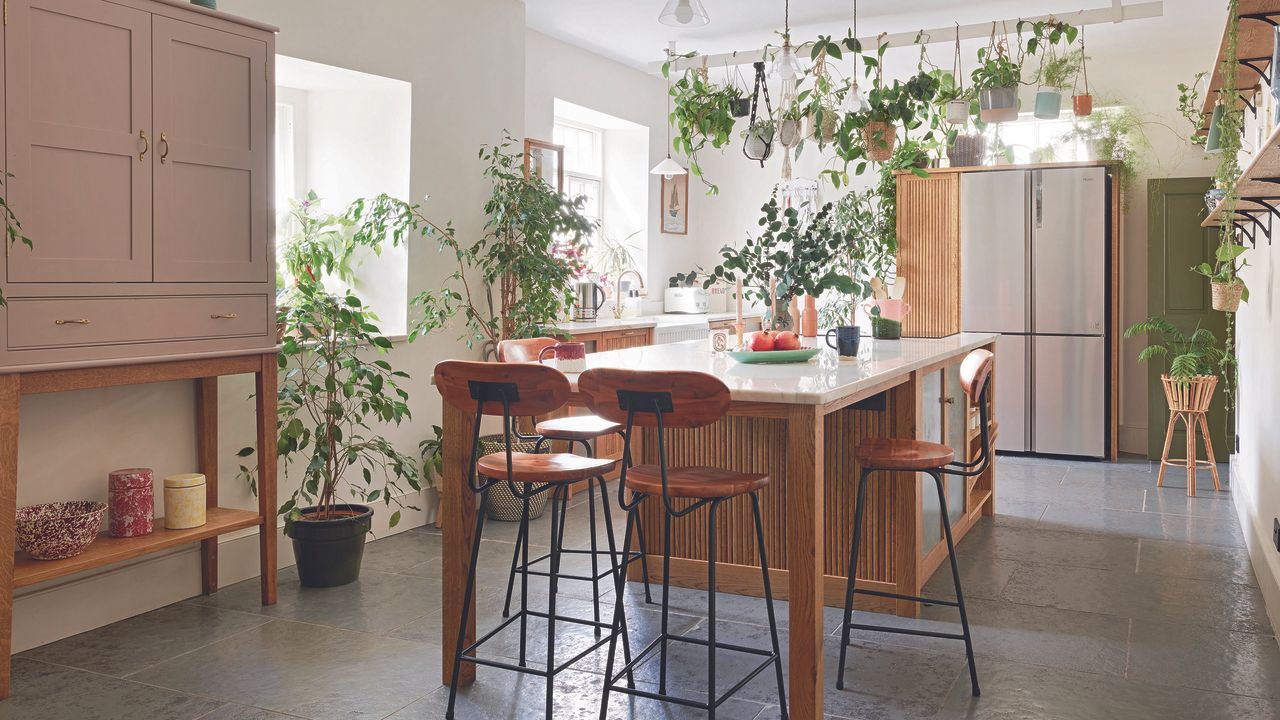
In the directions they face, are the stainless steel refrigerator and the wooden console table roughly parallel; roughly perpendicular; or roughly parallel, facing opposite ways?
roughly perpendicular

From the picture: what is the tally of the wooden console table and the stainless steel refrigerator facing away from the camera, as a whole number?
0

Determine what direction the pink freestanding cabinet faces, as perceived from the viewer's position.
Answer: facing the viewer and to the right of the viewer

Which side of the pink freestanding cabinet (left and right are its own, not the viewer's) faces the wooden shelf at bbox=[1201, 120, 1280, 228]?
front

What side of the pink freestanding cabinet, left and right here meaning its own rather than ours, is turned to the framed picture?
left

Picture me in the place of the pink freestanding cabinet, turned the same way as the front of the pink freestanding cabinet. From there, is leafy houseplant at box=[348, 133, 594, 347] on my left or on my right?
on my left

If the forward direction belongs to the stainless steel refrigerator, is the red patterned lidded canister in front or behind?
in front

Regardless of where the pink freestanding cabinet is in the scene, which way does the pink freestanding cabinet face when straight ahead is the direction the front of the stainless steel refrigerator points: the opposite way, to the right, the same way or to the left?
to the left

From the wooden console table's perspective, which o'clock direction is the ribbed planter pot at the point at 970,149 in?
The ribbed planter pot is roughly at 10 o'clock from the wooden console table.

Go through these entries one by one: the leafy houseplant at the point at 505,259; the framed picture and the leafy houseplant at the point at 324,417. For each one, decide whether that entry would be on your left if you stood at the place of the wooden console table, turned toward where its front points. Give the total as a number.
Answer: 3

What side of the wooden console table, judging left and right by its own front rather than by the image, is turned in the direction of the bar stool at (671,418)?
front

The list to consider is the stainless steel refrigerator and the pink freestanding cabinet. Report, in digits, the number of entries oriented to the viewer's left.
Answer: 0

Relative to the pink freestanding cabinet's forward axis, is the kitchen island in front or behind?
in front
